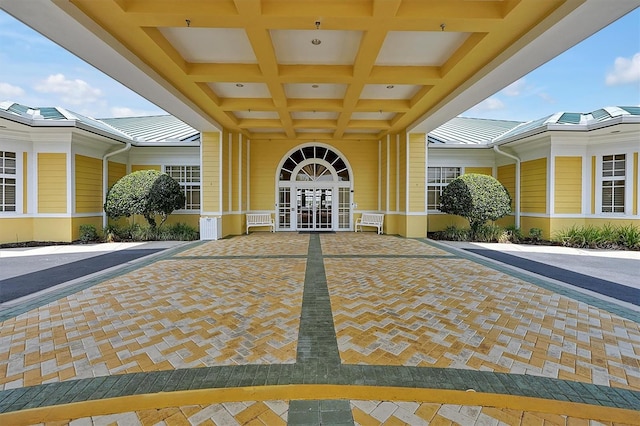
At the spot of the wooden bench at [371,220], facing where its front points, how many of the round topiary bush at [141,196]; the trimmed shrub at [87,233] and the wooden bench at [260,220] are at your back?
0

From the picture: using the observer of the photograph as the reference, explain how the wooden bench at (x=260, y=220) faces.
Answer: facing the viewer and to the right of the viewer

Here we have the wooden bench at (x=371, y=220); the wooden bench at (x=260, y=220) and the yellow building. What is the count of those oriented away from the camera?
0

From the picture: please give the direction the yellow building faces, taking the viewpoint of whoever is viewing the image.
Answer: facing the viewer

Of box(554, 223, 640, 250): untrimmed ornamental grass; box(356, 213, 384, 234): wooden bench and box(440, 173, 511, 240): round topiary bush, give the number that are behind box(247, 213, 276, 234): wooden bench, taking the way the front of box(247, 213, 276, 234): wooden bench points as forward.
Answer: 0

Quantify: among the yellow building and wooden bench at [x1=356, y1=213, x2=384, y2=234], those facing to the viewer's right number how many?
0

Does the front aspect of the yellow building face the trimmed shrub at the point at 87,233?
no

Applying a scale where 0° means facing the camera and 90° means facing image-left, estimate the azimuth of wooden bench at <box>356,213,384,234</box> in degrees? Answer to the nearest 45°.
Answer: approximately 45°

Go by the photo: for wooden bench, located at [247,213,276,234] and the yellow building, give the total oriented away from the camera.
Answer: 0

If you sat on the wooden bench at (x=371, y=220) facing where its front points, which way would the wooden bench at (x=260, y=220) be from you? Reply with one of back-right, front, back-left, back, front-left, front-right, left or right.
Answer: front-right

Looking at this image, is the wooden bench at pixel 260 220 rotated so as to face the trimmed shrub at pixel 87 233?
no
